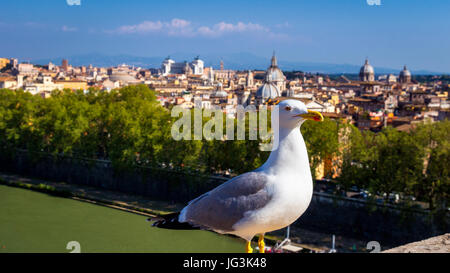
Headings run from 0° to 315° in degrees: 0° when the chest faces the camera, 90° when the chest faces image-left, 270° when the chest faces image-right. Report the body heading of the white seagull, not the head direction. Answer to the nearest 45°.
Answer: approximately 270°

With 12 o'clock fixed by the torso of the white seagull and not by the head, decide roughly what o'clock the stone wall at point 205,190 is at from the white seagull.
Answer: The stone wall is roughly at 9 o'clock from the white seagull.
